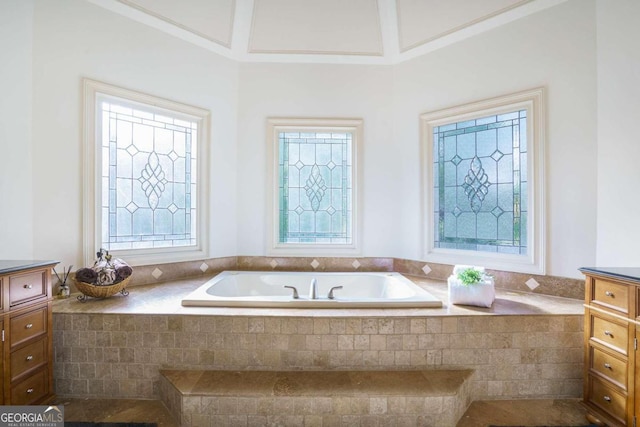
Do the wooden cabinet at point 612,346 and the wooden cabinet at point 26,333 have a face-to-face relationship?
yes

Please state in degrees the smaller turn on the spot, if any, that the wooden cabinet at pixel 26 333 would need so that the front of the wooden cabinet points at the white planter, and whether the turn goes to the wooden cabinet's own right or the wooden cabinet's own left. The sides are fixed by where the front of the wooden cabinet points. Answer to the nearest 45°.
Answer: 0° — it already faces it

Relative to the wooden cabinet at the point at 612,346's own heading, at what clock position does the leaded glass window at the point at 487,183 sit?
The leaded glass window is roughly at 3 o'clock from the wooden cabinet.

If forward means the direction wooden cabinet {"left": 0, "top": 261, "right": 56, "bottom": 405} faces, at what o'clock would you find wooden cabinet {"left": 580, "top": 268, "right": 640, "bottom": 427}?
wooden cabinet {"left": 580, "top": 268, "right": 640, "bottom": 427} is roughly at 12 o'clock from wooden cabinet {"left": 0, "top": 261, "right": 56, "bottom": 405}.

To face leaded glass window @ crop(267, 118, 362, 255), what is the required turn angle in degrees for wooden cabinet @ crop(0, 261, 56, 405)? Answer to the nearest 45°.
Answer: approximately 45° to its left

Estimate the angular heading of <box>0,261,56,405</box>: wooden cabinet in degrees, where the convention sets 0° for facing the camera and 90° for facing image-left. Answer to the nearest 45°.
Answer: approximately 315°

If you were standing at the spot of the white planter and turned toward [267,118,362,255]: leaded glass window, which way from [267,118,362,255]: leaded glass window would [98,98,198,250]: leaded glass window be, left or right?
left

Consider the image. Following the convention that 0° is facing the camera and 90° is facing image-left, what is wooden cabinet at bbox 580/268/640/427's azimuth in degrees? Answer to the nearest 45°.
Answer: approximately 45°

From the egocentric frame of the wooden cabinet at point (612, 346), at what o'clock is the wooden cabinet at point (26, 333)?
the wooden cabinet at point (26, 333) is roughly at 12 o'clock from the wooden cabinet at point (612, 346).

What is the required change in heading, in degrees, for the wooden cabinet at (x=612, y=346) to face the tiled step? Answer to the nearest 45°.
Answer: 0° — it already faces it
